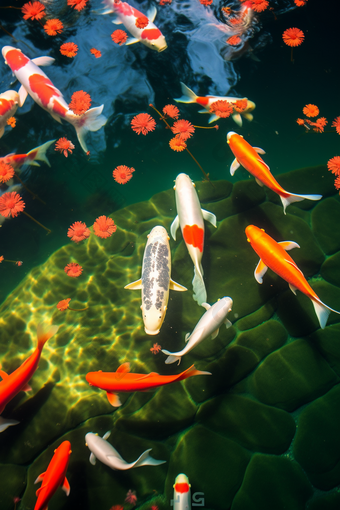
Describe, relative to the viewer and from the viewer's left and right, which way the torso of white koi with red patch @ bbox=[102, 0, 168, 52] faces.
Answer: facing the viewer and to the right of the viewer

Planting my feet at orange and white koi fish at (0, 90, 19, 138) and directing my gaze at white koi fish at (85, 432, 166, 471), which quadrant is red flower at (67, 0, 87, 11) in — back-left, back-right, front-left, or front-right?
back-left

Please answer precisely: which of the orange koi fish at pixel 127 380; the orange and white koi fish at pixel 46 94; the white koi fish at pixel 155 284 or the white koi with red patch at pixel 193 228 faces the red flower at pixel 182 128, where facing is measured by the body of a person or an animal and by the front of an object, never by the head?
the white koi with red patch

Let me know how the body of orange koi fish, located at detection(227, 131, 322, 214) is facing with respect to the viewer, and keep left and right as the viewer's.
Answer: facing away from the viewer and to the left of the viewer

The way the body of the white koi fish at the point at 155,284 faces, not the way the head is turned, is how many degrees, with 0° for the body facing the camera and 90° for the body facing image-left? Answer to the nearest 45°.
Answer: approximately 0°

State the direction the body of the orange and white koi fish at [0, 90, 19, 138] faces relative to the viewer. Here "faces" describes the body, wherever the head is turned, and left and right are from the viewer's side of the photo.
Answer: facing away from the viewer and to the right of the viewer

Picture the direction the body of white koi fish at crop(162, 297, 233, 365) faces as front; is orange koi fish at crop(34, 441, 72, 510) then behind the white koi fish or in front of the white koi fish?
behind

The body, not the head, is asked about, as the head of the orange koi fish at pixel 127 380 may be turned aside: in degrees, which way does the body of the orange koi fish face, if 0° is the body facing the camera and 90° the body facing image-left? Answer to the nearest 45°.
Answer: approximately 90°
